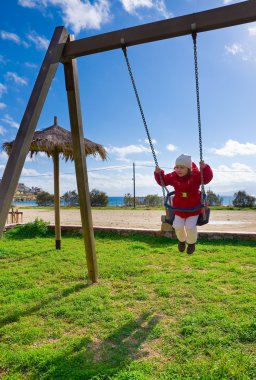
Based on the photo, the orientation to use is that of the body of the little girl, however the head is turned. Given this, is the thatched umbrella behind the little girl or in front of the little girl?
behind

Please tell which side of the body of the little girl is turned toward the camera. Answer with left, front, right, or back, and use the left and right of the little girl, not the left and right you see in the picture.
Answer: front

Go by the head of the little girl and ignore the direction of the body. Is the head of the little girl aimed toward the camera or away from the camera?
toward the camera

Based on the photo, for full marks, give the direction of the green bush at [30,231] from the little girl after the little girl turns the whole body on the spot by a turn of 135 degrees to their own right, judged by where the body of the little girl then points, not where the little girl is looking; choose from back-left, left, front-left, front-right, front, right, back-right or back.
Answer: front
